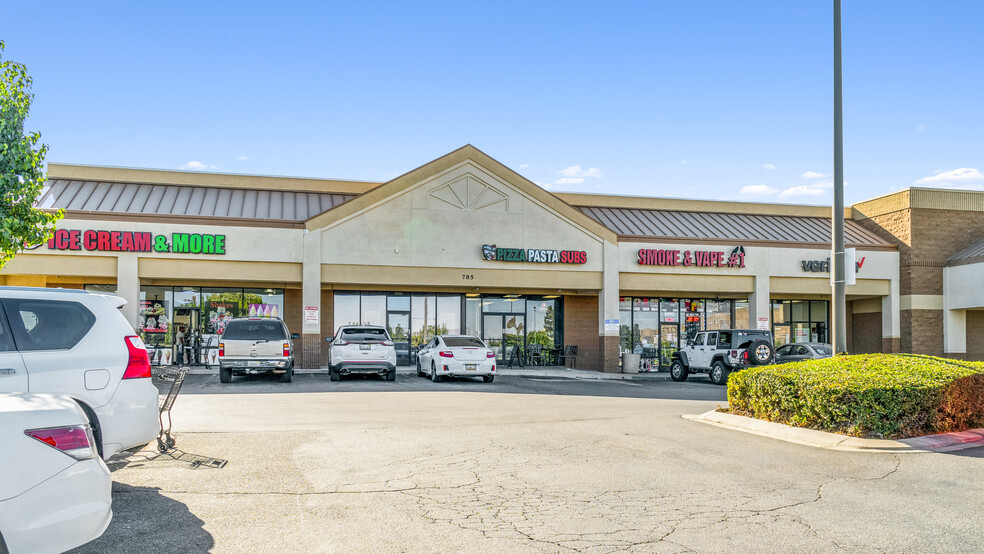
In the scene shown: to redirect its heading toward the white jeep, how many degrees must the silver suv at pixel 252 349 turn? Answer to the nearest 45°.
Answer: approximately 90° to its right

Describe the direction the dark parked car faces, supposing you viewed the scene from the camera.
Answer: facing away from the viewer and to the left of the viewer

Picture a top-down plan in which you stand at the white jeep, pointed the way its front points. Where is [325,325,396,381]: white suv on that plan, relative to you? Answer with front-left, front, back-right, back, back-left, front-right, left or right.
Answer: left

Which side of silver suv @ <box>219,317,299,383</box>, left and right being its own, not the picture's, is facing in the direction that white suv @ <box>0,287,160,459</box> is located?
back

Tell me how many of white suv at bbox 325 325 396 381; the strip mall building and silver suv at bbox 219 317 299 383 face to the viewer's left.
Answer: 0

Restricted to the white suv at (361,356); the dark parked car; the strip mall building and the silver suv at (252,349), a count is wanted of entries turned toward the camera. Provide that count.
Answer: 1

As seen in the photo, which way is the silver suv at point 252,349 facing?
away from the camera

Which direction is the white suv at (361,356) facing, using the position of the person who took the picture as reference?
facing away from the viewer

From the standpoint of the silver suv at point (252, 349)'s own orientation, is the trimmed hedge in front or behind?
behind

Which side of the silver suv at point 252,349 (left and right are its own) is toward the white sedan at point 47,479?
back

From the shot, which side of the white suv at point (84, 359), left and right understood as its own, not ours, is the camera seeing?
left

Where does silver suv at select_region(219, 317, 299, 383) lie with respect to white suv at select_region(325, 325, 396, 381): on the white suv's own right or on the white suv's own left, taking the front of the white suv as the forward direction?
on the white suv's own left
